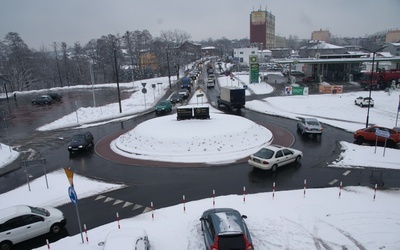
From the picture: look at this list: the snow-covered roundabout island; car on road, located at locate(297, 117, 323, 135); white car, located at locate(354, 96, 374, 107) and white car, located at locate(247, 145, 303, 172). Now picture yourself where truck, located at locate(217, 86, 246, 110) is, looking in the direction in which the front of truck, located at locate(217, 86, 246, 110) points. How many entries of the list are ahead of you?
0

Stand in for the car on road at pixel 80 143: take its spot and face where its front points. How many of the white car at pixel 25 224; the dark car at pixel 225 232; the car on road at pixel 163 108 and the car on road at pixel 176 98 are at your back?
2

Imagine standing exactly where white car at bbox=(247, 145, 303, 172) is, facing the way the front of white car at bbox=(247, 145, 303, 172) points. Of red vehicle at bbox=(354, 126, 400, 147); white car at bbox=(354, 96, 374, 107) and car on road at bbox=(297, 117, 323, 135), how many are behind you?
0

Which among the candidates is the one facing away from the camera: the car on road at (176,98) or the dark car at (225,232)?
the dark car

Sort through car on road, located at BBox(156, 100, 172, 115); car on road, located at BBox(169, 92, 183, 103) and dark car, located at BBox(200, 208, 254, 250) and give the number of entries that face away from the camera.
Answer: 1

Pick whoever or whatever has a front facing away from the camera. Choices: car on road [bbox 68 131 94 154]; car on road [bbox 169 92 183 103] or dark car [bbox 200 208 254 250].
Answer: the dark car

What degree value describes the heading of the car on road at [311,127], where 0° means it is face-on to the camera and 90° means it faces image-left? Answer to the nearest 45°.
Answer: approximately 135°

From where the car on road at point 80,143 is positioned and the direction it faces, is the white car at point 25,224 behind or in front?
in front

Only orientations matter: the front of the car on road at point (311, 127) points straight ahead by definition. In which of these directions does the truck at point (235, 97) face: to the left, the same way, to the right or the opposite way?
the same way

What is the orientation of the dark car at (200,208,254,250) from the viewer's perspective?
away from the camera

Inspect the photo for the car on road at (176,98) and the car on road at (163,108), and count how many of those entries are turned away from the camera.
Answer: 0

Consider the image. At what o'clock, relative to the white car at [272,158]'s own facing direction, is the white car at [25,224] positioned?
the white car at [25,224] is roughly at 6 o'clock from the white car at [272,158].

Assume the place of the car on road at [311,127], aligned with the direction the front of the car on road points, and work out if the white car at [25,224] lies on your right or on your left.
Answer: on your left

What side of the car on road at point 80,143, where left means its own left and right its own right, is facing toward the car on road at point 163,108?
back

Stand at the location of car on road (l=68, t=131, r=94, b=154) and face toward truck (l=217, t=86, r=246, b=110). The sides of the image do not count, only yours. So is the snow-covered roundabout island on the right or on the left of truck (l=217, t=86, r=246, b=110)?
right

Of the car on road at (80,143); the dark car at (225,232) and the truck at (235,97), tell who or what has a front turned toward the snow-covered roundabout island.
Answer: the dark car

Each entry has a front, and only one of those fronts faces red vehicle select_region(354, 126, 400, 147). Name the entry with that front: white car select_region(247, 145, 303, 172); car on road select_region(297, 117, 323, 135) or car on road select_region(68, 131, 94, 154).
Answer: the white car

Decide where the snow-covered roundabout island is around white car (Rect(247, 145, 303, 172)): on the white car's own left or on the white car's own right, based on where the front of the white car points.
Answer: on the white car's own left

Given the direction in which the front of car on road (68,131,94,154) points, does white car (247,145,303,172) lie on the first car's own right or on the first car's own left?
on the first car's own left

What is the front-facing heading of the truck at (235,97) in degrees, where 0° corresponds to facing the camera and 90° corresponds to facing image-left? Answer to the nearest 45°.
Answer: approximately 135°

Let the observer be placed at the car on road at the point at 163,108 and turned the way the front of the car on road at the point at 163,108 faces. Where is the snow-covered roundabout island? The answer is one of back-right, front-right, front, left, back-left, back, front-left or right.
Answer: front-left

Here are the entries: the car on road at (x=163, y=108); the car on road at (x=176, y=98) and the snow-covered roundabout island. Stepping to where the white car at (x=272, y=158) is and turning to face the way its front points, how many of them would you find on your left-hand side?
3
